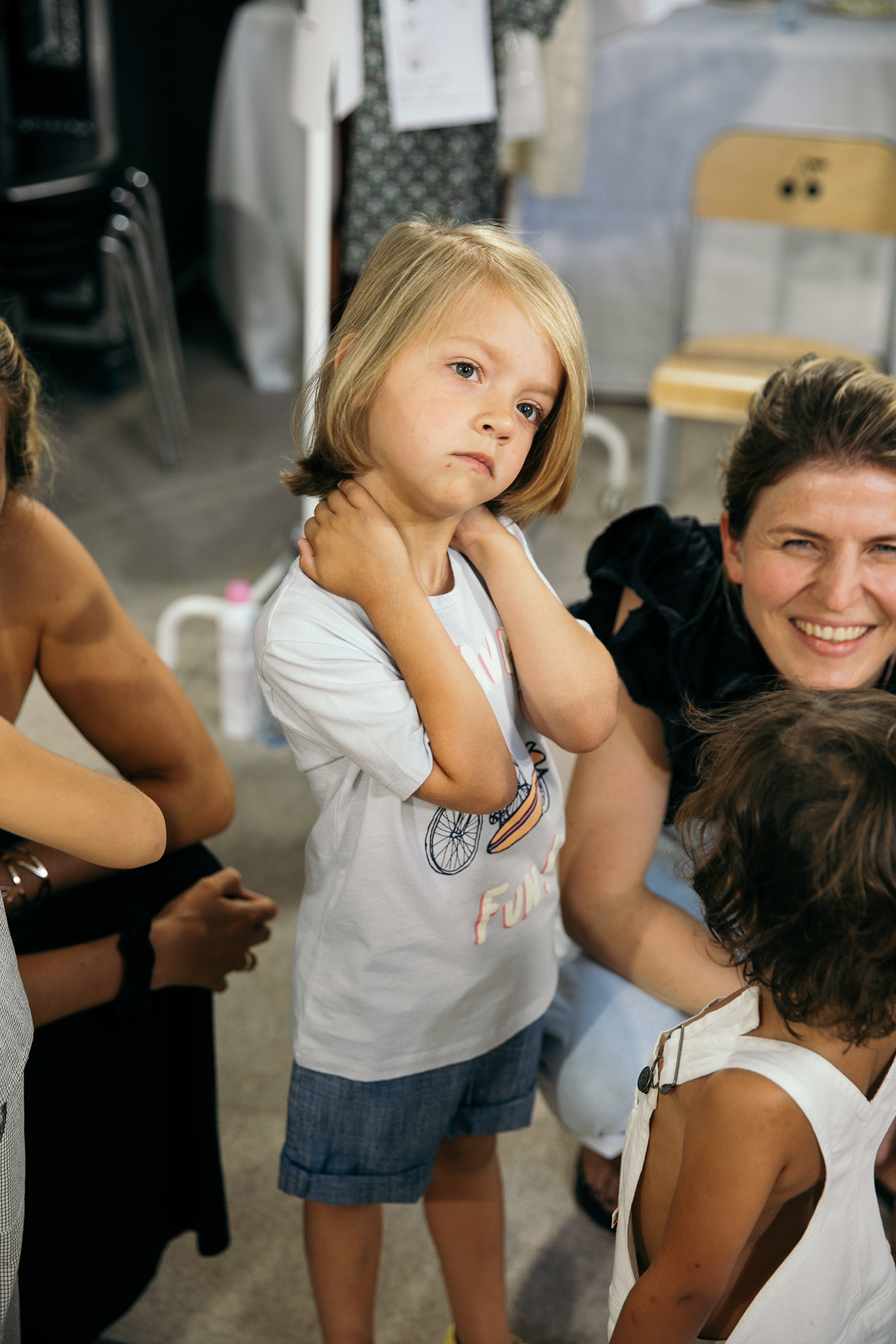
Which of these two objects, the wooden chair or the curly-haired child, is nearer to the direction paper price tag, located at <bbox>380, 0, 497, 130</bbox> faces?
the curly-haired child

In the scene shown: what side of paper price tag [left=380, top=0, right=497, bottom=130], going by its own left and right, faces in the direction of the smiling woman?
front

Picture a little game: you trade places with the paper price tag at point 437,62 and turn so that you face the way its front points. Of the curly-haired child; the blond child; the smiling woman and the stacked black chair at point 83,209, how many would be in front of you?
3

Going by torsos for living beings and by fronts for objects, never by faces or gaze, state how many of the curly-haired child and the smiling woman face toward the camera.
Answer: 1

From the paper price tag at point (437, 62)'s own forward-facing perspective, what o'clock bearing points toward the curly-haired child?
The curly-haired child is roughly at 12 o'clock from the paper price tag.

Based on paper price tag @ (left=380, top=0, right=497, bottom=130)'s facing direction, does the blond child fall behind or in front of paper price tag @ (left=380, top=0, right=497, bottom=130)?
in front

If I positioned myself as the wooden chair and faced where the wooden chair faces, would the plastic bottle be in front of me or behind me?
in front

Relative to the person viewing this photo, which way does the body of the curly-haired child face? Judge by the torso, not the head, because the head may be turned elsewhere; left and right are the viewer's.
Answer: facing away from the viewer and to the left of the viewer

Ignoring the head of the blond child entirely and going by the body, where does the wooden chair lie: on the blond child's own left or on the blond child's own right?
on the blond child's own left
